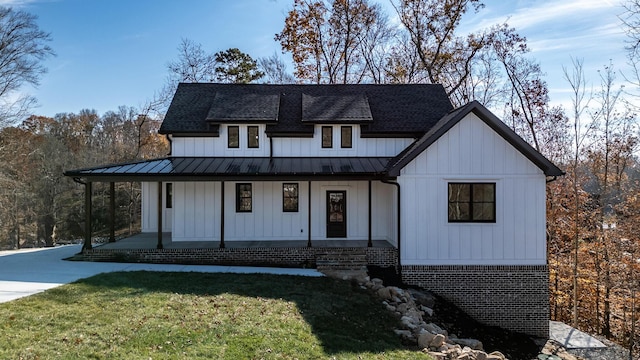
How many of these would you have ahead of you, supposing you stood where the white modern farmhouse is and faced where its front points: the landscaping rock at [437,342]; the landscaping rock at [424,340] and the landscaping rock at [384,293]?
3

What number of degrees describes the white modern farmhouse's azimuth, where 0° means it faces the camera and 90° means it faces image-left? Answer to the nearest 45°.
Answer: approximately 0°

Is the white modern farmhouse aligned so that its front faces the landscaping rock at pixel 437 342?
yes

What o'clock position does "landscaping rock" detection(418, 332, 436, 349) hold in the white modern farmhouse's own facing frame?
The landscaping rock is roughly at 12 o'clock from the white modern farmhouse.
